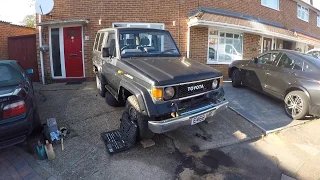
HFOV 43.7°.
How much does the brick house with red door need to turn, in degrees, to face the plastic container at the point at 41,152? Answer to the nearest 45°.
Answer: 0° — it already faces it

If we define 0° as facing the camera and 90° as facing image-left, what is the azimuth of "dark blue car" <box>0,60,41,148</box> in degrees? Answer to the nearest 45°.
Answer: approximately 180°

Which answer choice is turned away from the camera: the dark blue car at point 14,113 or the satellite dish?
the dark blue car

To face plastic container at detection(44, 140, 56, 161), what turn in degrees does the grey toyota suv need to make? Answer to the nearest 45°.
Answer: approximately 135° to its right

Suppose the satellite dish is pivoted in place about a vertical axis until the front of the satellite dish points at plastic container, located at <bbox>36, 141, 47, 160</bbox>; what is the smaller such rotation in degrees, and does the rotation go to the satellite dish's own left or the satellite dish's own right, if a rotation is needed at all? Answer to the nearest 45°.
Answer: approximately 45° to the satellite dish's own left

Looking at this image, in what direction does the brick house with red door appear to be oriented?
toward the camera

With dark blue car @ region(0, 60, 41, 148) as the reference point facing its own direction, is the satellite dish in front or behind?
in front

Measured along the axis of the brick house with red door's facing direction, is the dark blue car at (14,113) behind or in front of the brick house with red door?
in front

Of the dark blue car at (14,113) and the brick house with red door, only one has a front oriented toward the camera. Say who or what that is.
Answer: the brick house with red door

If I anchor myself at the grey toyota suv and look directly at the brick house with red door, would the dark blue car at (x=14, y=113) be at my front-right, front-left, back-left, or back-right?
back-left

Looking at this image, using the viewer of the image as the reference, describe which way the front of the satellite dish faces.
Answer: facing the viewer and to the left of the viewer

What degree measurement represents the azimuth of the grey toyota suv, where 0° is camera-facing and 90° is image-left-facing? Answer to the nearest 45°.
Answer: approximately 315°
